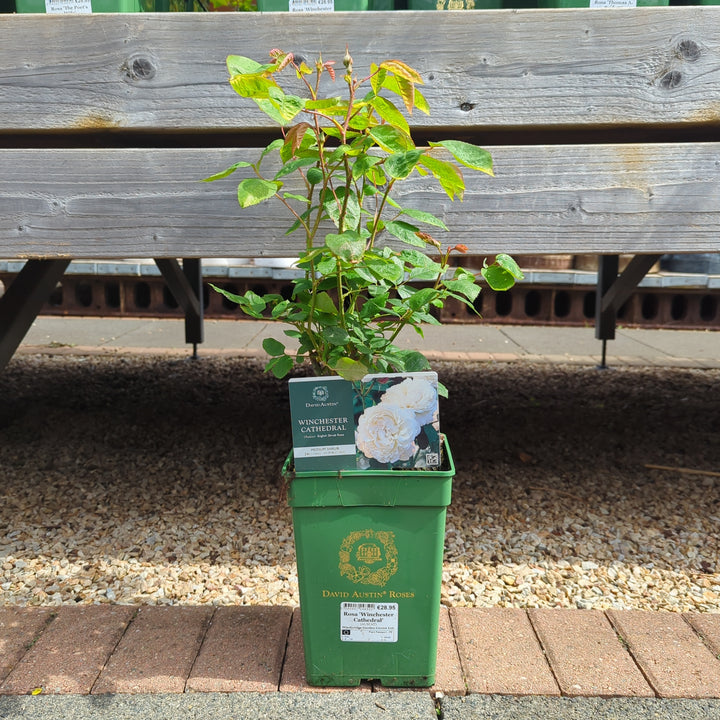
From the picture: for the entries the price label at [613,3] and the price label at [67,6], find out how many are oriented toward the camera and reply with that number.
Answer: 2

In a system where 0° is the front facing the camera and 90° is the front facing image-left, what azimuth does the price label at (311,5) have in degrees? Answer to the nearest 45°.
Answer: approximately 0°

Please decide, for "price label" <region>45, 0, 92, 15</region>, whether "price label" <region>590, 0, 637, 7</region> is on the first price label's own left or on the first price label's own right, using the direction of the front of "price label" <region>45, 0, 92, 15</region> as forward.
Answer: on the first price label's own left

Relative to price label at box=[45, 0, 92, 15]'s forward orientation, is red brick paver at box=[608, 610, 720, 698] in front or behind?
in front

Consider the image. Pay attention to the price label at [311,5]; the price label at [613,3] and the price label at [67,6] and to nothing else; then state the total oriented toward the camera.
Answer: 3

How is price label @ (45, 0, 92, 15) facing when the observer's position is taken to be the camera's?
facing the viewer

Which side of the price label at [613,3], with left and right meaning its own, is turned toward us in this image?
front

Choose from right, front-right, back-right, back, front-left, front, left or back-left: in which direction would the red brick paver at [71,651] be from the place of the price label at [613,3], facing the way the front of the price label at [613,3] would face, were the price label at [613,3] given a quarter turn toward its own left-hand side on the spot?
back-right

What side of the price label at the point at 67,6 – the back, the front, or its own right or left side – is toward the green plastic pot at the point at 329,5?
left

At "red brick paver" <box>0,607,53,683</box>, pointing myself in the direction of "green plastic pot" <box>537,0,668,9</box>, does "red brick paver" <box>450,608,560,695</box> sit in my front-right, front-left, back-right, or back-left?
front-right
